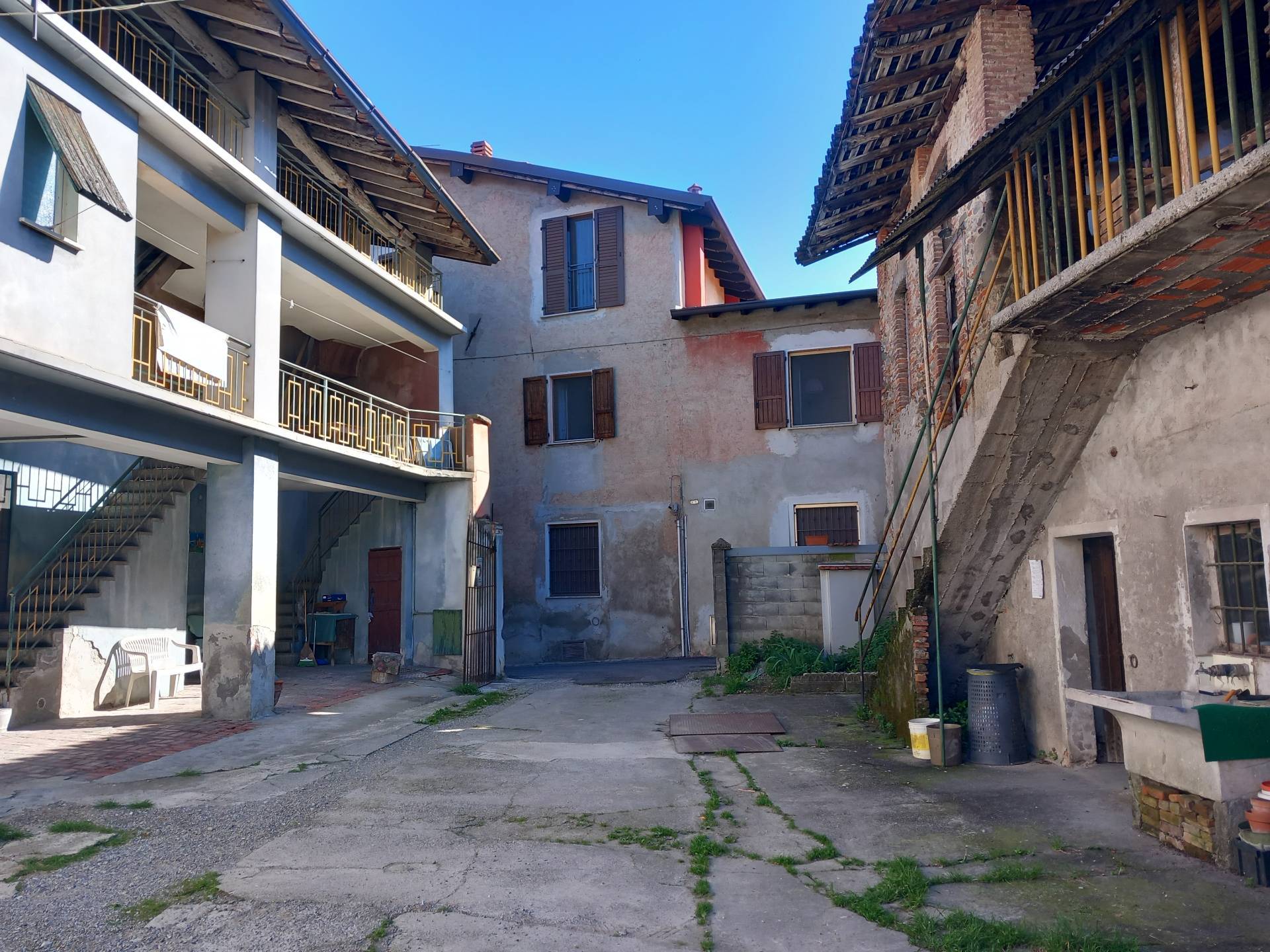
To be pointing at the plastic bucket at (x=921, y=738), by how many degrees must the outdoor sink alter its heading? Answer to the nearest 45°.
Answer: approximately 90° to its right

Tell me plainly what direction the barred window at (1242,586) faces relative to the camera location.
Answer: facing the viewer and to the left of the viewer

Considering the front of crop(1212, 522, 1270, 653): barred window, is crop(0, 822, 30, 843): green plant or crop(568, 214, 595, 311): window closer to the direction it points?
the green plant

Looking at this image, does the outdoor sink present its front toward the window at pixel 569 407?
no

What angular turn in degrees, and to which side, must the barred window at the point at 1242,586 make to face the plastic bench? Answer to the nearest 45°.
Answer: approximately 45° to its right

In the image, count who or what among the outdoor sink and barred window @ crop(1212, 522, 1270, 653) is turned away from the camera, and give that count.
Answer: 0

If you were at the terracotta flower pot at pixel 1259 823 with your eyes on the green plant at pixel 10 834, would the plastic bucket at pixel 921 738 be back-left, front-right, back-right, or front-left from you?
front-right

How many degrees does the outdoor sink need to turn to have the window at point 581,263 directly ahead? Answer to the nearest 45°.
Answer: approximately 90° to its right

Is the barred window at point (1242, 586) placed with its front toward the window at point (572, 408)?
no

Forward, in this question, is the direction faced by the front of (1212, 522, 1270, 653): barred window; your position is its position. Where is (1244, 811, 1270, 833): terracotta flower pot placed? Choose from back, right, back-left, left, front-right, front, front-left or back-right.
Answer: front-left

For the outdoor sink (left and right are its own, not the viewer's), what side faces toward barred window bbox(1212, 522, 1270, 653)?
back

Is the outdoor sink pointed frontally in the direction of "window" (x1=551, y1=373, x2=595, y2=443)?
no

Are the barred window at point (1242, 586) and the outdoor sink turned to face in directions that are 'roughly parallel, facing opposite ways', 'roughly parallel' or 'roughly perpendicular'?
roughly parallel
